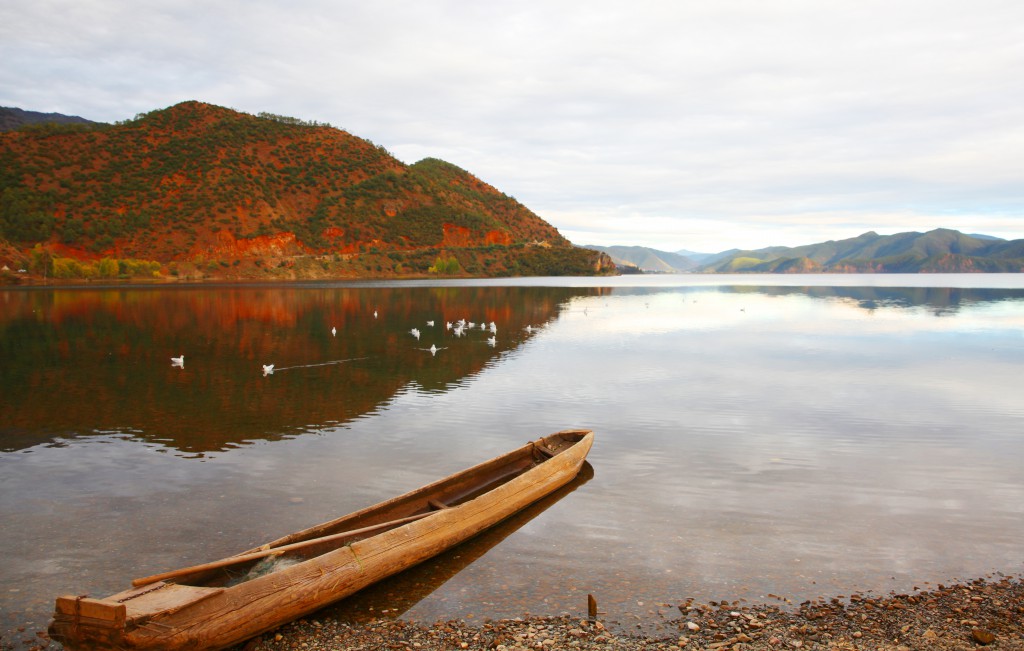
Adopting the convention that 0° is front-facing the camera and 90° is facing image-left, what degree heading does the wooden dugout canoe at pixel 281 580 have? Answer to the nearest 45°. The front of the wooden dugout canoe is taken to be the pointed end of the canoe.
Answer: approximately 225°
